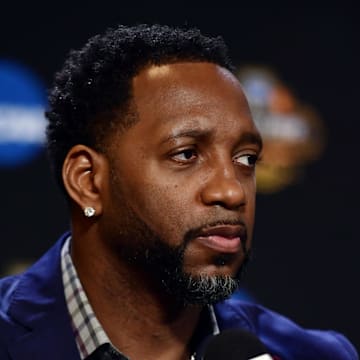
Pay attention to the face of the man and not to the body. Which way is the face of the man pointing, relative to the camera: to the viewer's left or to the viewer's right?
to the viewer's right
